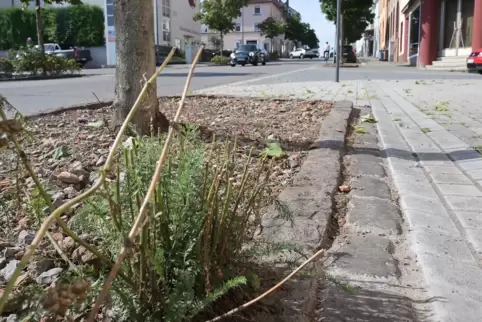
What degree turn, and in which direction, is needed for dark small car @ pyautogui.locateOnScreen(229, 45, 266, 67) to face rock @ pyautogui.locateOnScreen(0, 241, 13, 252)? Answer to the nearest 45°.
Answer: approximately 45° to its left

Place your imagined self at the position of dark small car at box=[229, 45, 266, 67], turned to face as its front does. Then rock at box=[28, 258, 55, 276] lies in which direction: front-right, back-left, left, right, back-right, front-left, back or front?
front-left

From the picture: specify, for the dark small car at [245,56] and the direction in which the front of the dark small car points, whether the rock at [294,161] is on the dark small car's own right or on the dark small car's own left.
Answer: on the dark small car's own left

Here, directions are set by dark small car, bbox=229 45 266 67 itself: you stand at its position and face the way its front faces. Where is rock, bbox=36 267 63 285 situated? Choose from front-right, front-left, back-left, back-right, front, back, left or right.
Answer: front-left

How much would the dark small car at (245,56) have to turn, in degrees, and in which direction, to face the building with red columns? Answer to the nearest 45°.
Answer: approximately 90° to its left

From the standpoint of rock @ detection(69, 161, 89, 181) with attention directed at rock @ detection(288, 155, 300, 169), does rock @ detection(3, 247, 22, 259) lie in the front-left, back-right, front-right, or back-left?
back-right

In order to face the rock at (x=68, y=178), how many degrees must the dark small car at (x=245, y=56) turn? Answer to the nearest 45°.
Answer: approximately 45° to its left

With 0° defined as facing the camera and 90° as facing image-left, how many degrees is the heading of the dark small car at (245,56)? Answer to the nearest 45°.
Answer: approximately 45°

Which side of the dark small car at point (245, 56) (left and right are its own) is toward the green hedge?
right
